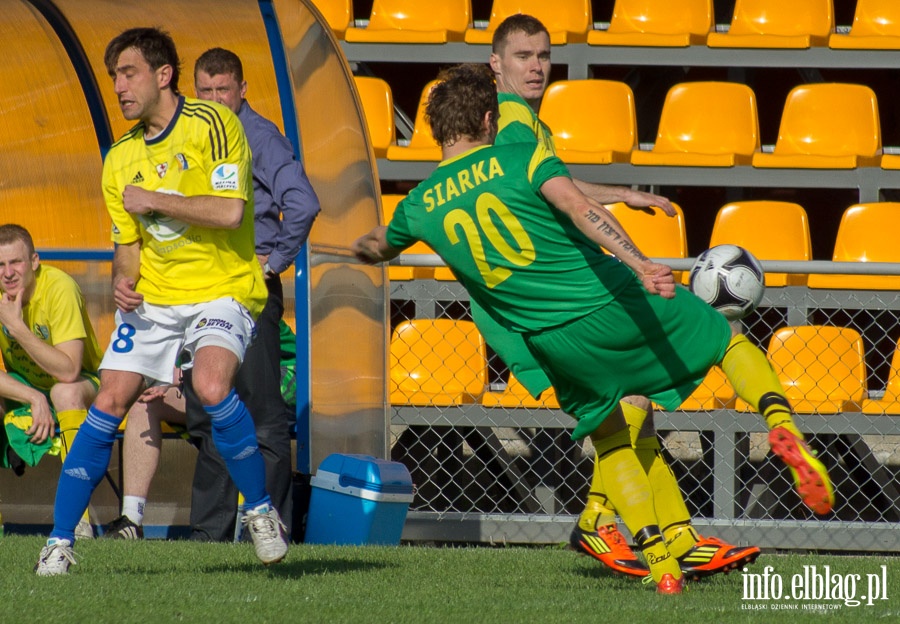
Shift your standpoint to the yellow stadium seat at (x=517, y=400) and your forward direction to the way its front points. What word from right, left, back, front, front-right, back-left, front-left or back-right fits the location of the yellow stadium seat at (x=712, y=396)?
left

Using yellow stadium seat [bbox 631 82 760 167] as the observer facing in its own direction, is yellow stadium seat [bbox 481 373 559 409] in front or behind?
in front

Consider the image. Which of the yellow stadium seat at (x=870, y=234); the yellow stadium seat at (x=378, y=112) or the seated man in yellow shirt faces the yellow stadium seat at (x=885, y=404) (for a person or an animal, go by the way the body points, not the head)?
the yellow stadium seat at (x=870, y=234)

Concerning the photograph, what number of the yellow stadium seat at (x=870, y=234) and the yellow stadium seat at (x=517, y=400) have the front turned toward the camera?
2

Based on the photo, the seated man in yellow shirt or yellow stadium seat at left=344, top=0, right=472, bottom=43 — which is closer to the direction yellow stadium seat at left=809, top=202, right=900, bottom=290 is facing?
the seated man in yellow shirt

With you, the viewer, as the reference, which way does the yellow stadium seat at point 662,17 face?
facing the viewer and to the left of the viewer

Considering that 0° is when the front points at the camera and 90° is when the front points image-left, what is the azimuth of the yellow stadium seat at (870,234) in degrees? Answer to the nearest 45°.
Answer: approximately 0°

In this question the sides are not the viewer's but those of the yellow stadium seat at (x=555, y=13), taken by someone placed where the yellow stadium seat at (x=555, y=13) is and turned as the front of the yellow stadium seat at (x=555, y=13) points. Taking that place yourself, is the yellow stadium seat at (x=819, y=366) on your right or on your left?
on your left

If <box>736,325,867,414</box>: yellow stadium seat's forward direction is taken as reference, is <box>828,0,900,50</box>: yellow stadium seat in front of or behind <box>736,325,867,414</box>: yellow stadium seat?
behind
